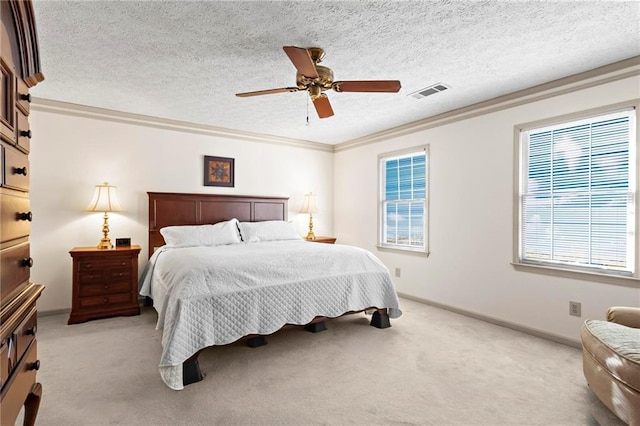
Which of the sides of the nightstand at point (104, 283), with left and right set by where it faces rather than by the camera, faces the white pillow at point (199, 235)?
left

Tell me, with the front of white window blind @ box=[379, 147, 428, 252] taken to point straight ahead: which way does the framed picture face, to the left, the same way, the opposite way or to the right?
to the left

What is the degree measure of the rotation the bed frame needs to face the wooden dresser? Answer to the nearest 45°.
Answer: approximately 45° to its right

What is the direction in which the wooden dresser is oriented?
to the viewer's right

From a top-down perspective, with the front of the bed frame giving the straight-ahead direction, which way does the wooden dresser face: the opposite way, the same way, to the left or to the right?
to the left

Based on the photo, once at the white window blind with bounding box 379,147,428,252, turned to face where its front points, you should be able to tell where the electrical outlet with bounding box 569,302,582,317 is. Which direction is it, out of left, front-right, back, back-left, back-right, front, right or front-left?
left

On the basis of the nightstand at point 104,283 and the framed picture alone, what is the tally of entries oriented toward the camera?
2

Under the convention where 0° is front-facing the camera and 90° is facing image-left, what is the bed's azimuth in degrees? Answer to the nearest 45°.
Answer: approximately 315°

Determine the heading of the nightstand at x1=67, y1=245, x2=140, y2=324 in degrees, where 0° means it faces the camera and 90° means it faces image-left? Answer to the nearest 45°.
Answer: approximately 0°

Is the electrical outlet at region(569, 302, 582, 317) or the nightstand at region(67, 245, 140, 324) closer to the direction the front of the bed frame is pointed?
the electrical outlet

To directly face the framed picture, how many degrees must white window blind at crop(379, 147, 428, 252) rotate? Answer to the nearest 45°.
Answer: approximately 45° to its right

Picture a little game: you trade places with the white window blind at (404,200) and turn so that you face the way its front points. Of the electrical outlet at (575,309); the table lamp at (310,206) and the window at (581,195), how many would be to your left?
2

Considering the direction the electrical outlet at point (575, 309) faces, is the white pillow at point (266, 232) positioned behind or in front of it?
in front
